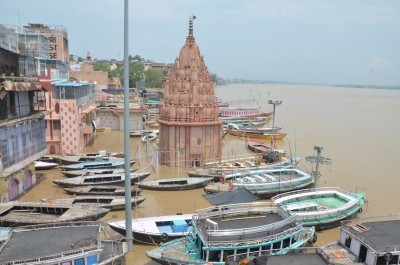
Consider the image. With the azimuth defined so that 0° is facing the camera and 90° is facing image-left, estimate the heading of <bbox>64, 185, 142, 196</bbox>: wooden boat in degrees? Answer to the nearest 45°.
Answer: approximately 90°

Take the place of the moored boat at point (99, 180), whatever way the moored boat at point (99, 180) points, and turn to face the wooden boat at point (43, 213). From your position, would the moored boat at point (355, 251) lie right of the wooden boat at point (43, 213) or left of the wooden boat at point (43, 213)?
left

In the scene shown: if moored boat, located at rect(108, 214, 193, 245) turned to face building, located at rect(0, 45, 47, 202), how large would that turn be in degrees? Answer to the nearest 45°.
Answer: approximately 45° to its right

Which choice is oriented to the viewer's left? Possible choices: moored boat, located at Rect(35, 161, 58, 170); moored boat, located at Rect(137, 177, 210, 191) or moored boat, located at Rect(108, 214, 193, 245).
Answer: moored boat, located at Rect(108, 214, 193, 245)

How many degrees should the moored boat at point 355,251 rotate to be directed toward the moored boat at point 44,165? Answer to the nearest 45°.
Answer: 0° — it already faces it

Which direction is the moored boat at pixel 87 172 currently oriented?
to the viewer's left

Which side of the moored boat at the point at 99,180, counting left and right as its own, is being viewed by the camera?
left
